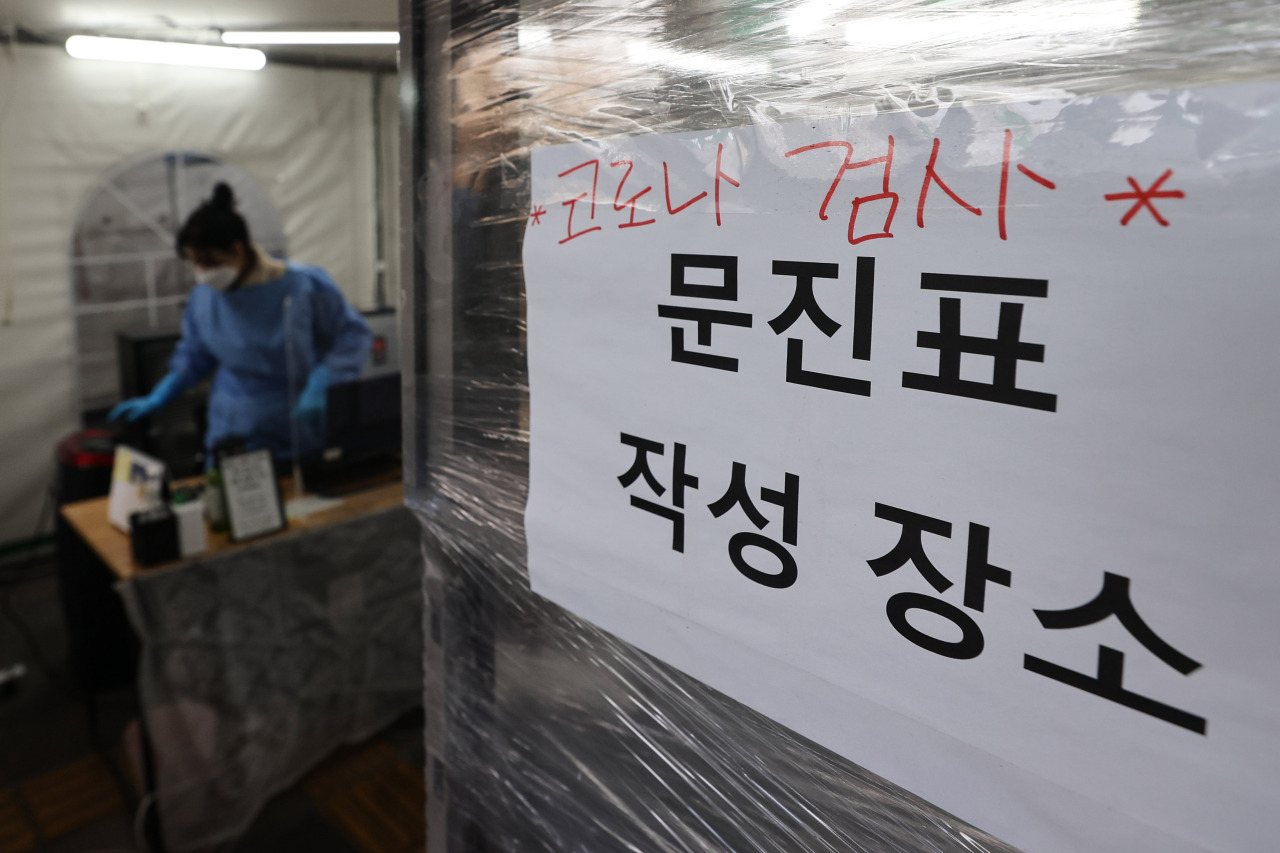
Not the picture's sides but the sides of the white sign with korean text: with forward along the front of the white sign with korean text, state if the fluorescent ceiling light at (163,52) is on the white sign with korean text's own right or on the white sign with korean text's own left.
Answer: on the white sign with korean text's own right

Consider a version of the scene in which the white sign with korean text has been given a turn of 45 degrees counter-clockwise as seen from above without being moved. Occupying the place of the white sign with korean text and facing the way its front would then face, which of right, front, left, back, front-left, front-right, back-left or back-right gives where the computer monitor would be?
back-right

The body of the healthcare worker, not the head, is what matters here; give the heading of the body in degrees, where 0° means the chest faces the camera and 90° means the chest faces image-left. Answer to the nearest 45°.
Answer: approximately 45°

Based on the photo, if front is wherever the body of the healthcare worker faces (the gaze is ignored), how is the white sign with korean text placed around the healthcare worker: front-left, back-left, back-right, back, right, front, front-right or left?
front-left

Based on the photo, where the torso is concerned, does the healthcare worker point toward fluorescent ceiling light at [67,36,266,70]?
no

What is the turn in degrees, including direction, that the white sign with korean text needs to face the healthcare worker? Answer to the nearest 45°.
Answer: approximately 90° to its right

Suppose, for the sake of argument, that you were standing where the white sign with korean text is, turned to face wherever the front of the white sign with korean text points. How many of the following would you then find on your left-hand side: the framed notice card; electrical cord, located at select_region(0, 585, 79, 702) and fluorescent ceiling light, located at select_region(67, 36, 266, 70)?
0

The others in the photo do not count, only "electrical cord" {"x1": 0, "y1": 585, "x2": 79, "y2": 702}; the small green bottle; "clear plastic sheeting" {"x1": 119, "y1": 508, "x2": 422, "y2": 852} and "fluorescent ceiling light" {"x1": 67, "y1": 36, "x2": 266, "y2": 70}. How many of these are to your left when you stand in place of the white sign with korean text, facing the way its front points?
0

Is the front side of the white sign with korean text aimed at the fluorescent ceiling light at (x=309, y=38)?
no

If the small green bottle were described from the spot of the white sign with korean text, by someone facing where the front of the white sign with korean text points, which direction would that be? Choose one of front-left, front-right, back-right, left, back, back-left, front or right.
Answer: right

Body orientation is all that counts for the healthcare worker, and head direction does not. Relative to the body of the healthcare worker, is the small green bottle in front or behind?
in front

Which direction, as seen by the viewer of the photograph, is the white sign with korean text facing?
facing the viewer and to the left of the viewer

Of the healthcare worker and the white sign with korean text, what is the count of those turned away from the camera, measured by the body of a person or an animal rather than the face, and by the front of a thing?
0

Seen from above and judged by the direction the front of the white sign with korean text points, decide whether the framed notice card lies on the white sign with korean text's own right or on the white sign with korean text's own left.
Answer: on the white sign with korean text's own right

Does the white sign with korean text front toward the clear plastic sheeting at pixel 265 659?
no

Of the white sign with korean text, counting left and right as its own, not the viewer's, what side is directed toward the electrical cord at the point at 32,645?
right
